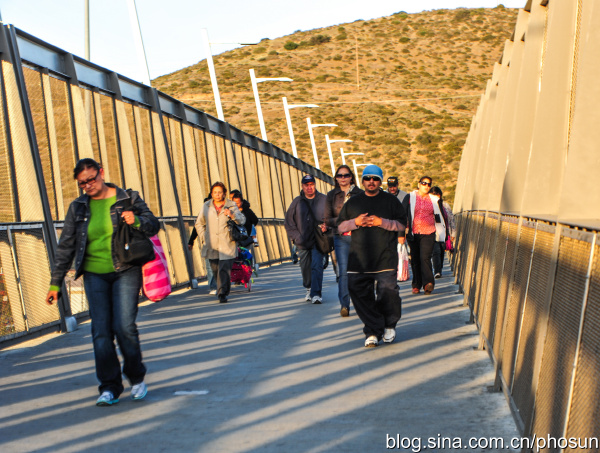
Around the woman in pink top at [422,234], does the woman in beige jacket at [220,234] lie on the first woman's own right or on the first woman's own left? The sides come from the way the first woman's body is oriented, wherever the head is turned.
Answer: on the first woman's own right

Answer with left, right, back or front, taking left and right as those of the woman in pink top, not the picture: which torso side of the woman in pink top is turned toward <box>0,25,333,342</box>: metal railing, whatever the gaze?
right

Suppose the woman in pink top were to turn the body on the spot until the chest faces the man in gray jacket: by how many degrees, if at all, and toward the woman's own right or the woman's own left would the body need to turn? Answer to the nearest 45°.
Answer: approximately 45° to the woman's own right

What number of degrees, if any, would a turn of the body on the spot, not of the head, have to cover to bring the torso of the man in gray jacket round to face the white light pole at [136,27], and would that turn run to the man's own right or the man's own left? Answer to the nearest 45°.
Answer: approximately 135° to the man's own right

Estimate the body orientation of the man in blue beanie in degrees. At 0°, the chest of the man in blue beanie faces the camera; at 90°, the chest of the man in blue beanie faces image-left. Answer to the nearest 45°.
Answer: approximately 0°
